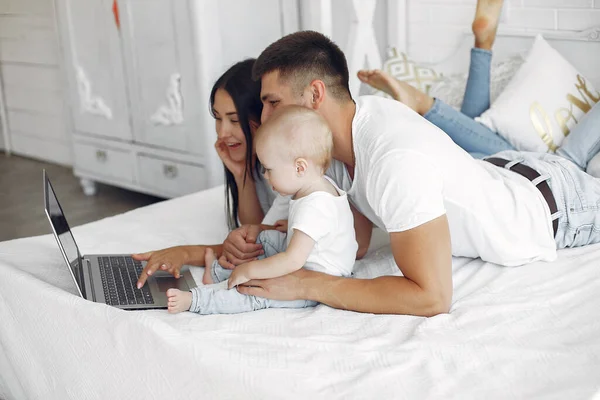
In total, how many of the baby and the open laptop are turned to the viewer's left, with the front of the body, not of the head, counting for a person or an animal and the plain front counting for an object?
1

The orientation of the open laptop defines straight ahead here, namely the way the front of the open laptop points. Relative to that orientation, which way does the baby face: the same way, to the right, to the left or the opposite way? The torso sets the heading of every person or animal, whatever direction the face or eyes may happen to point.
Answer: the opposite way

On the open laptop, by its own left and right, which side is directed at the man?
front

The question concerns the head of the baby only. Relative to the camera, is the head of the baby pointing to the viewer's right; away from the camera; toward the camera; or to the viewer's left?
to the viewer's left

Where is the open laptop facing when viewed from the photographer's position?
facing to the right of the viewer

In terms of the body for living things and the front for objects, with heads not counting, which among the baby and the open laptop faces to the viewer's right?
the open laptop

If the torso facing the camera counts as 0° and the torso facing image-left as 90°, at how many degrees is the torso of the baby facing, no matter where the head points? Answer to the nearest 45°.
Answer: approximately 90°

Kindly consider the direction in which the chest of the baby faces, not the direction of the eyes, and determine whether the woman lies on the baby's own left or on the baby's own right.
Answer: on the baby's own right

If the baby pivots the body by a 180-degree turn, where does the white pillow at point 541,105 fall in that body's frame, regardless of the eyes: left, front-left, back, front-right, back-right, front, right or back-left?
front-left
